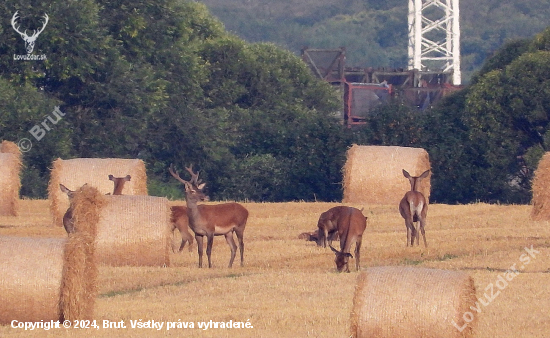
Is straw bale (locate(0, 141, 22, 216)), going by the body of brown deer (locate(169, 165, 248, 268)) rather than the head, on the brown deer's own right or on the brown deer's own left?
on the brown deer's own right

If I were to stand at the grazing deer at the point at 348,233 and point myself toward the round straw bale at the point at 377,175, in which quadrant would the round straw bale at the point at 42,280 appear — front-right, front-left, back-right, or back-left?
back-left

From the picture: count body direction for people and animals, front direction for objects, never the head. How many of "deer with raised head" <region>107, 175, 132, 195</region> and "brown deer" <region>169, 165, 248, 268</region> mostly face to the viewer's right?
0

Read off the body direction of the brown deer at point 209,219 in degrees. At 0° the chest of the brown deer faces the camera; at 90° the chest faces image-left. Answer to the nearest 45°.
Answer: approximately 45°

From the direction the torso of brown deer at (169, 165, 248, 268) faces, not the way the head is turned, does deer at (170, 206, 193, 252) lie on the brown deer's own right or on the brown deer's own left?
on the brown deer's own right

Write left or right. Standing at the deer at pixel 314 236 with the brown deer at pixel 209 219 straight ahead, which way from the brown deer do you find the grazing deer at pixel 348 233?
left
